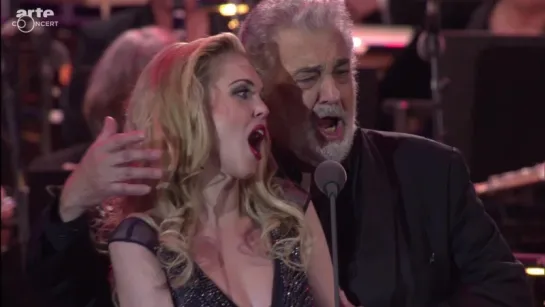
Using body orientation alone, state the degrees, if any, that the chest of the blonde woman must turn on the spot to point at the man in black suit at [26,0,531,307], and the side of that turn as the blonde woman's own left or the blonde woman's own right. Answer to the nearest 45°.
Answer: approximately 90° to the blonde woman's own left

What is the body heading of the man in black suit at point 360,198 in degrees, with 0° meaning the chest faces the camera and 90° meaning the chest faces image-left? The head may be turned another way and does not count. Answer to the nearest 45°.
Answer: approximately 0°

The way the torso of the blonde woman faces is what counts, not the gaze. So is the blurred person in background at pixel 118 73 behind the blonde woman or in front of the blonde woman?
behind

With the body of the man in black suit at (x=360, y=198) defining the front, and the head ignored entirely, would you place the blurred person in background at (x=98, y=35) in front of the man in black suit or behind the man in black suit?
behind

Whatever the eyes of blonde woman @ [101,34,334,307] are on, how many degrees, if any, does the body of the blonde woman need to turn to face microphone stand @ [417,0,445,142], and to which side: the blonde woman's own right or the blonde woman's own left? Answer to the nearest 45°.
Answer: approximately 90° to the blonde woman's own left

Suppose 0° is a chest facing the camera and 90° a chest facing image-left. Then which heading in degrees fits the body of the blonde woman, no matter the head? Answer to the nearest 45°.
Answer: approximately 315°

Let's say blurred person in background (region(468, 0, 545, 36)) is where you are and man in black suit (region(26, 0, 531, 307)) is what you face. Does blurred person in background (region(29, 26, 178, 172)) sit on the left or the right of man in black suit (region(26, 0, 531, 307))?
right
